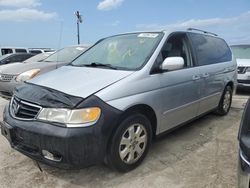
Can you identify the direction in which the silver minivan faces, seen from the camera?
facing the viewer and to the left of the viewer

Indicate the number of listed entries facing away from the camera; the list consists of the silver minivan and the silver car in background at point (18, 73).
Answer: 0

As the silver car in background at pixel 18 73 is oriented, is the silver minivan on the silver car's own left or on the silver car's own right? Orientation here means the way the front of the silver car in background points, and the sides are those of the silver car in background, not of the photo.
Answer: on the silver car's own left

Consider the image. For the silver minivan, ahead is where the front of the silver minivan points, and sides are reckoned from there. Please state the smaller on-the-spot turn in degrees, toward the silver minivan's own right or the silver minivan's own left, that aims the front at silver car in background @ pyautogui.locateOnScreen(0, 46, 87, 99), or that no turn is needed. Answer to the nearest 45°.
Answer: approximately 90° to the silver minivan's own right
